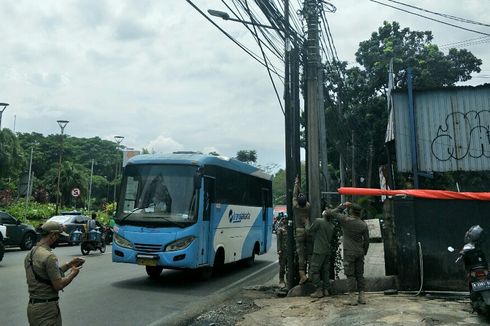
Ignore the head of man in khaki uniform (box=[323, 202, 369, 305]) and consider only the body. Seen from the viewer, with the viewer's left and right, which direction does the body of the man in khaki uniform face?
facing away from the viewer and to the left of the viewer

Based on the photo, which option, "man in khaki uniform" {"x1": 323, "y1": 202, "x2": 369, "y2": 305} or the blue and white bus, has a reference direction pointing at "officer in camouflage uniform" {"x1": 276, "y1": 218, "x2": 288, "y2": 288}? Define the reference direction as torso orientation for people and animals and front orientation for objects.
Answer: the man in khaki uniform

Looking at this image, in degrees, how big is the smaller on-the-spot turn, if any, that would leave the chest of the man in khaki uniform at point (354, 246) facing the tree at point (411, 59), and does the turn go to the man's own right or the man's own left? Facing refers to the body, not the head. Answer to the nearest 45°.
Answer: approximately 45° to the man's own right

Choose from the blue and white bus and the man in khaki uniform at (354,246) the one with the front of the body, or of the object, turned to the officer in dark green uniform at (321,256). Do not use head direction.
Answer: the man in khaki uniform

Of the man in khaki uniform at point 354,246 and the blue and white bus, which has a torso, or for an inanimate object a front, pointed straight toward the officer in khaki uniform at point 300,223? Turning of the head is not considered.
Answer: the man in khaki uniform

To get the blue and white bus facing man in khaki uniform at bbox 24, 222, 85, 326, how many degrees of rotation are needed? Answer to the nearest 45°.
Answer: approximately 45° to its left

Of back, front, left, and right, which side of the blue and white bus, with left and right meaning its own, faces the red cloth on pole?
left

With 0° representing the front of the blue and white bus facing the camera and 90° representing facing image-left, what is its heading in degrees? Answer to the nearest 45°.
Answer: approximately 45°

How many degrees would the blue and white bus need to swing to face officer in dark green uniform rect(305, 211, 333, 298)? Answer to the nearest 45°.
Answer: approximately 90° to its left

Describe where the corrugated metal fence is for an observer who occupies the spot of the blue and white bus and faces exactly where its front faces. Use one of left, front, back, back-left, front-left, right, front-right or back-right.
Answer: back-left
